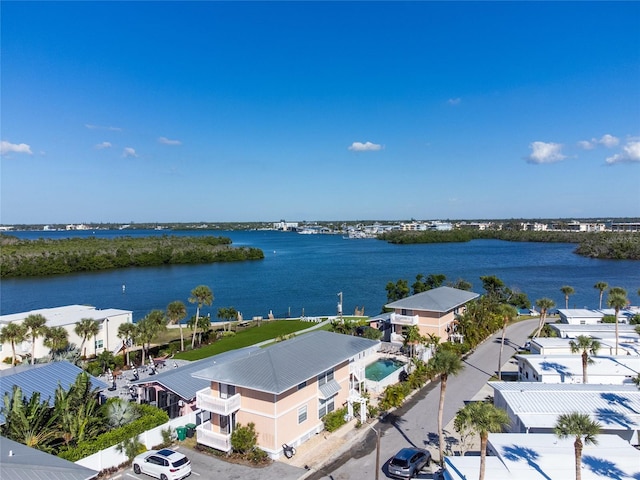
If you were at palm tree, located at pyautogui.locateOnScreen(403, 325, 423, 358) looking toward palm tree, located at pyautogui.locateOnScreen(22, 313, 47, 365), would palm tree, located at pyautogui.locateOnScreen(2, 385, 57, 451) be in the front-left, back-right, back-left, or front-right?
front-left

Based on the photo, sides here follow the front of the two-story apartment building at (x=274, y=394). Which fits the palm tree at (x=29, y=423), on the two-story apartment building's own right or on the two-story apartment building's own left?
on the two-story apartment building's own right

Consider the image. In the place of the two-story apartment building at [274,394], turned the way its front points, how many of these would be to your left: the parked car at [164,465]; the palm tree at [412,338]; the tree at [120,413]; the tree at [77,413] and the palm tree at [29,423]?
1

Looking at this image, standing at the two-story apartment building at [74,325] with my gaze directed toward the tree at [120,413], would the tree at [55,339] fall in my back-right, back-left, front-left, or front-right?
front-right

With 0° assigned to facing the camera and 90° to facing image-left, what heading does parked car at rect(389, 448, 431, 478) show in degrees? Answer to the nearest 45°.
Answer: approximately 225°
